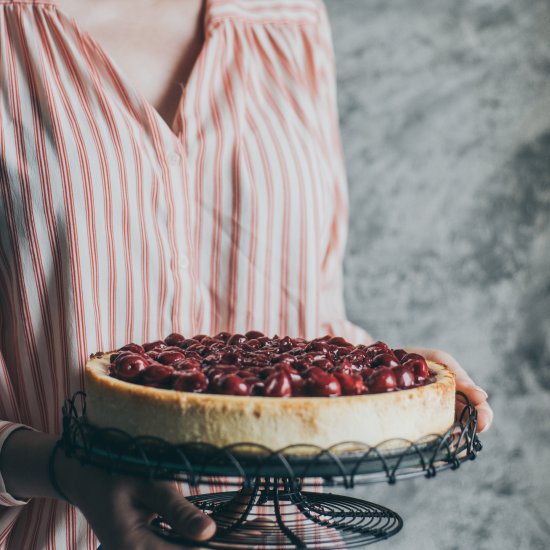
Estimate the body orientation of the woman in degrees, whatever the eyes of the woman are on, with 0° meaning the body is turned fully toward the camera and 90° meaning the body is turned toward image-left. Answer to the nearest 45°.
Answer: approximately 315°
